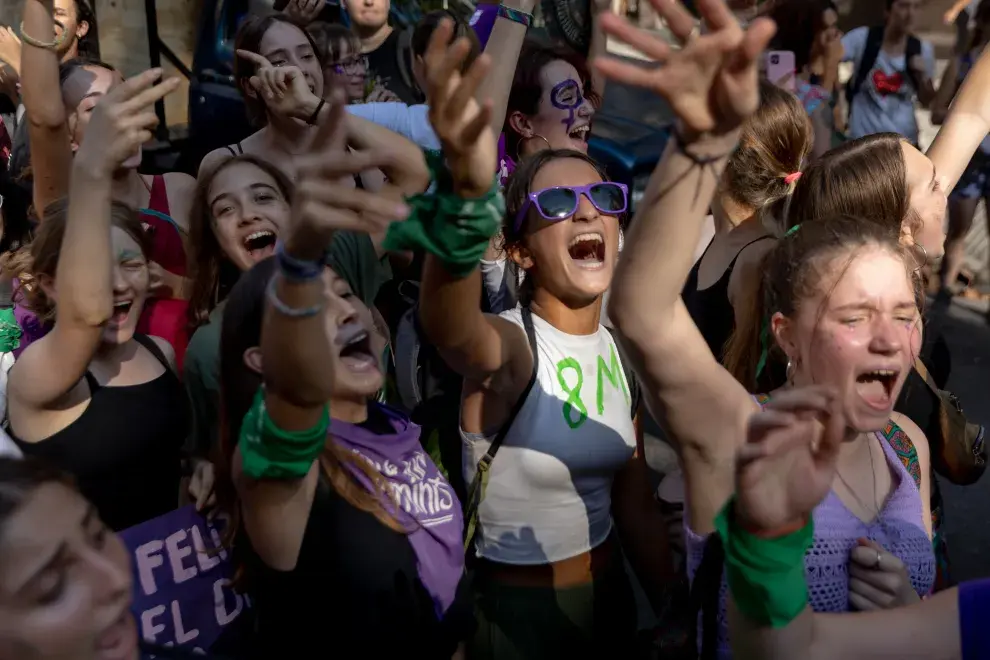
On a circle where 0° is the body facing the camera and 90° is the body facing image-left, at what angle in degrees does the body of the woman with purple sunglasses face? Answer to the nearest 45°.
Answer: approximately 315°
